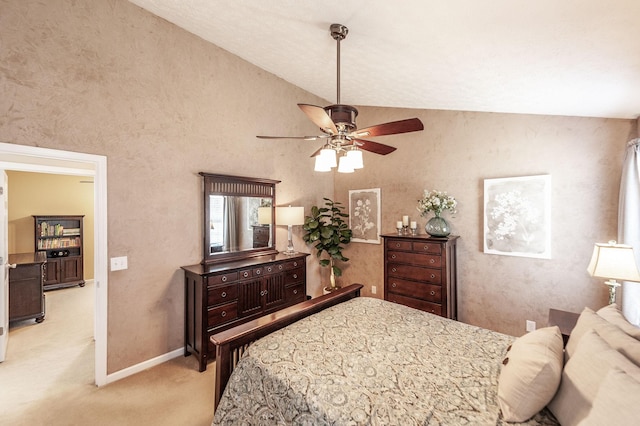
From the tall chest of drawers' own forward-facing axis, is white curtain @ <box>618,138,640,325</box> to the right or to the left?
on its left

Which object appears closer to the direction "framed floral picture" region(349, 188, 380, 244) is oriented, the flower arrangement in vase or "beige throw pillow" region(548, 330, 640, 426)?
the beige throw pillow

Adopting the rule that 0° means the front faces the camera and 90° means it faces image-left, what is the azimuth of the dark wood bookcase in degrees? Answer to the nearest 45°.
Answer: approximately 0°

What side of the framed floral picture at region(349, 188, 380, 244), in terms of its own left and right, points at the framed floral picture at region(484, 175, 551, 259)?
left

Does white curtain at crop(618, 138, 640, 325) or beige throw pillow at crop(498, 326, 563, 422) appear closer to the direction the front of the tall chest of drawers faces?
the beige throw pillow

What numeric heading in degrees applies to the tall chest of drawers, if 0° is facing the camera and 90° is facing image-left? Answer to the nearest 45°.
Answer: approximately 45°

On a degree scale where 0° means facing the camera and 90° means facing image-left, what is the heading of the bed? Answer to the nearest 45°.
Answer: approximately 135°

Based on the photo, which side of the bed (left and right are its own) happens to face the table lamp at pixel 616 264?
right

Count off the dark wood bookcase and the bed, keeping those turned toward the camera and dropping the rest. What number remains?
1

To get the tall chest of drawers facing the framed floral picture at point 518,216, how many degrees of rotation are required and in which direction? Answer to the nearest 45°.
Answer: approximately 135° to its left
